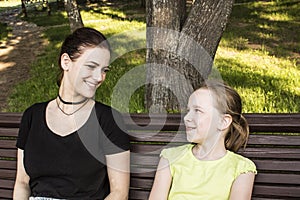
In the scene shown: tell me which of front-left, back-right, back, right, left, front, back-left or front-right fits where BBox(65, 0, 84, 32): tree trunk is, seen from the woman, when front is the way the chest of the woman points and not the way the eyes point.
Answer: back

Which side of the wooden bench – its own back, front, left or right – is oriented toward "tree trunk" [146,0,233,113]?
back

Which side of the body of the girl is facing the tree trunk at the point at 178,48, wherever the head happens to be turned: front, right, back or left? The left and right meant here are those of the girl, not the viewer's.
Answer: back

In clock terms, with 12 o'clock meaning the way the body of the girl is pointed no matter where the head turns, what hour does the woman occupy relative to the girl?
The woman is roughly at 3 o'clock from the girl.

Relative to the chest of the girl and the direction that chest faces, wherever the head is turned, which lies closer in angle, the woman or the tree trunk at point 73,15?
the woman

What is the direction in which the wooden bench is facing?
toward the camera

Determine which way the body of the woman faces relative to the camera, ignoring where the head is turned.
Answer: toward the camera

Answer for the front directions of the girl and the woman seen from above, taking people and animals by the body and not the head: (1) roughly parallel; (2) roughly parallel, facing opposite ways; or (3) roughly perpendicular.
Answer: roughly parallel

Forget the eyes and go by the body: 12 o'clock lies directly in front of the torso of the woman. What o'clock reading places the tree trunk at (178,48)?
The tree trunk is roughly at 7 o'clock from the woman.

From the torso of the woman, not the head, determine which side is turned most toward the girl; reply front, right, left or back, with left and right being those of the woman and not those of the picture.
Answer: left

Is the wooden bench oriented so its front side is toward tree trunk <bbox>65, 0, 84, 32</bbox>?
no

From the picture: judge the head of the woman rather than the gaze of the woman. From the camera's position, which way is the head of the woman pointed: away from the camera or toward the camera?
toward the camera

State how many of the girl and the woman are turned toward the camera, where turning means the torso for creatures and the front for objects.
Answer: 2

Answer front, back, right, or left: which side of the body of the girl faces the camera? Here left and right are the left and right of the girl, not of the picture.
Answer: front
